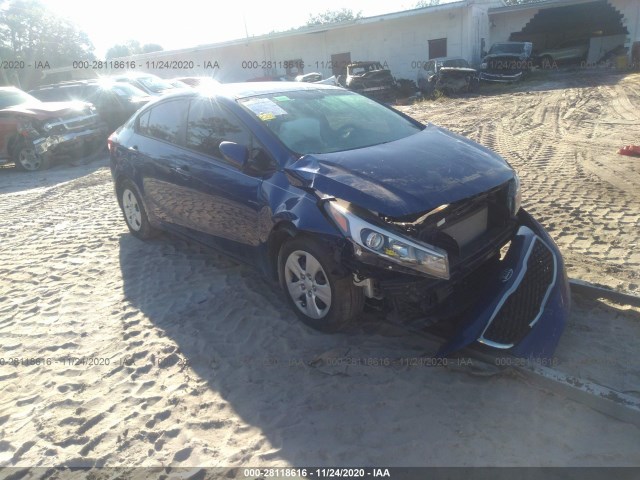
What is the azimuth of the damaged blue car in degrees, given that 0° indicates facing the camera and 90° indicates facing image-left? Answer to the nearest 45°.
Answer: approximately 315°

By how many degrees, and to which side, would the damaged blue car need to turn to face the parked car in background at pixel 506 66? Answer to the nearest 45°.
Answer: approximately 135° to its left

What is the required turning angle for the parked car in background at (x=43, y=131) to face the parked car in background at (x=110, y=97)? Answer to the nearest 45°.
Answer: approximately 90° to its left

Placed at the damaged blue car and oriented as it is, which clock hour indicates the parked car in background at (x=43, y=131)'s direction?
The parked car in background is roughly at 6 o'clock from the damaged blue car.

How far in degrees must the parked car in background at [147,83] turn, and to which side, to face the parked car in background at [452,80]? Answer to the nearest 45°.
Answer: approximately 45° to its left

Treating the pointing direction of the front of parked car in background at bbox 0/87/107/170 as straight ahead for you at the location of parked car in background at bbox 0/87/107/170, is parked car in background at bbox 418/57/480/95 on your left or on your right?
on your left

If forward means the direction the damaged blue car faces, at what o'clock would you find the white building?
The white building is roughly at 8 o'clock from the damaged blue car.

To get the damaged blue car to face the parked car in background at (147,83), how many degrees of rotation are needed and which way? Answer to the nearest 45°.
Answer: approximately 180°

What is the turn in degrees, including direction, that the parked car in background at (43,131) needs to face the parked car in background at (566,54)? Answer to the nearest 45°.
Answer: approximately 45° to its left

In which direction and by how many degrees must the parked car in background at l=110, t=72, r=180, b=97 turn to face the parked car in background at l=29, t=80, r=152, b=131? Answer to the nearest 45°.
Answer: approximately 90° to its right

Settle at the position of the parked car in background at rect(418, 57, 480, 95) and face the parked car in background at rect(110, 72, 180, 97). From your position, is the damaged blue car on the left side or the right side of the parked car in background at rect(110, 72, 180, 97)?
left

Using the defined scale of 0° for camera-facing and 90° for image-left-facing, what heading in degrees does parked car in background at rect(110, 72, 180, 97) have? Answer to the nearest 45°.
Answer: approximately 315°
